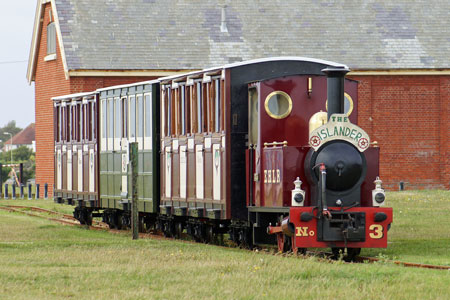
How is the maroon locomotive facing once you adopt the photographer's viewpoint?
facing the viewer and to the right of the viewer

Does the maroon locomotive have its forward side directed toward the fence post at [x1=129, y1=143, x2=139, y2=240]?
no

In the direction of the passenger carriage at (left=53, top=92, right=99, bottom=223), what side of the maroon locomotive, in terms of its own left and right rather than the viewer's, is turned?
back

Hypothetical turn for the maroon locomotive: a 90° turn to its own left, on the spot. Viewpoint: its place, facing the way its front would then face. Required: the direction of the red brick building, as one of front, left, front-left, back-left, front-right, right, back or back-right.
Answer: front-left

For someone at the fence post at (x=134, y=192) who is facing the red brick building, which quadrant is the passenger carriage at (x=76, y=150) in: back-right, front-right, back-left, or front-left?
front-left
